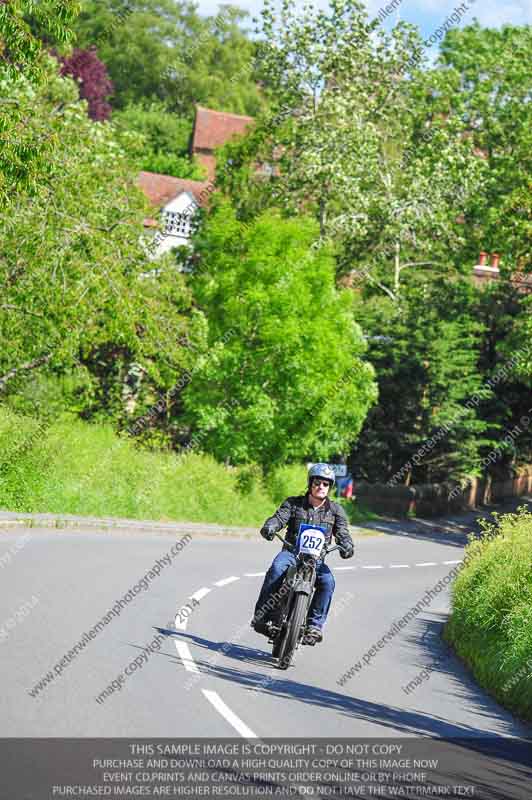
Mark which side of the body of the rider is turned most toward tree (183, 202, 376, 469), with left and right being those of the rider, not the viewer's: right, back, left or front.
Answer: back

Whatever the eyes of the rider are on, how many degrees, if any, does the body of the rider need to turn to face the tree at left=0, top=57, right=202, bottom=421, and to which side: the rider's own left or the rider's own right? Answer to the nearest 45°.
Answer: approximately 180°

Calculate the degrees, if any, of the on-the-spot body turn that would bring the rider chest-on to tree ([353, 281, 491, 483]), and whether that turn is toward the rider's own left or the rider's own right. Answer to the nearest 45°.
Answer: approximately 180°

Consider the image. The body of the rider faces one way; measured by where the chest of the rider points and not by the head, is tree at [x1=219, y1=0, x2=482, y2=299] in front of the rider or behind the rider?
behind

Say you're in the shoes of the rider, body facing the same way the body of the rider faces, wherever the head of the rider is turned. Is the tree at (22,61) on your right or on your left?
on your right

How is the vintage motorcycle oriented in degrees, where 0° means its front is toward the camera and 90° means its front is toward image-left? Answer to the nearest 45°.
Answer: approximately 0°

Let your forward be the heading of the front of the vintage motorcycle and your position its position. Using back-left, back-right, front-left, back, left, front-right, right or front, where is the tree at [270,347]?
back

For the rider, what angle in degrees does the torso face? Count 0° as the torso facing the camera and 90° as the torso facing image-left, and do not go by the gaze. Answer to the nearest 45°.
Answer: approximately 0°

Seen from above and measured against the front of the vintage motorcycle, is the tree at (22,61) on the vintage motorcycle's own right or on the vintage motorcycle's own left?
on the vintage motorcycle's own right
